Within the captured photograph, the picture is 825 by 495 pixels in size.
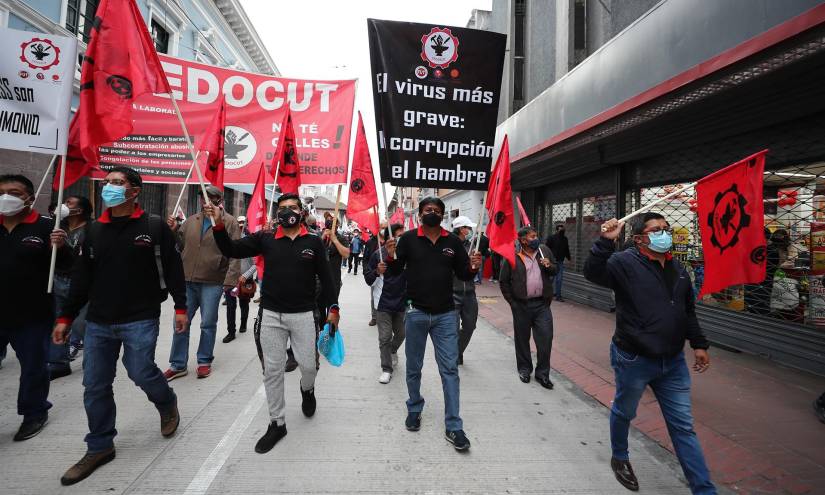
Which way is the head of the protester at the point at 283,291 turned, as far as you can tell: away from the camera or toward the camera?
toward the camera

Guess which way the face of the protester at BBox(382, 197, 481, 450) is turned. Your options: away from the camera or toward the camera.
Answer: toward the camera

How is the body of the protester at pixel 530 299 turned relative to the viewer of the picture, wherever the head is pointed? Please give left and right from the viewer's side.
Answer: facing the viewer

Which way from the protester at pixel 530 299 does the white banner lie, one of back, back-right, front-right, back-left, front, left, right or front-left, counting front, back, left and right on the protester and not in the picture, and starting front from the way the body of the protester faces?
front-right

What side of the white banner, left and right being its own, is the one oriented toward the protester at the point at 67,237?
back

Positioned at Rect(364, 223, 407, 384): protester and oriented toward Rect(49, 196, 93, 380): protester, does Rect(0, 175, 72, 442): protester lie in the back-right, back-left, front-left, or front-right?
front-left

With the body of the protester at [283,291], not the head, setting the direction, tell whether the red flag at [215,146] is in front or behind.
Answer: behind

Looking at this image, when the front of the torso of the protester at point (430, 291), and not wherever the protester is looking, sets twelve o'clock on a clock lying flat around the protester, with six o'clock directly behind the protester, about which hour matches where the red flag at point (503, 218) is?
The red flag is roughly at 8 o'clock from the protester.

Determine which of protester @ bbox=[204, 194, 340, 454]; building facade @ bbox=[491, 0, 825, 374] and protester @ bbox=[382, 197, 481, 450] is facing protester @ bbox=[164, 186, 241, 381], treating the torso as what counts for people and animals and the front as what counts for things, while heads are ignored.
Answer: the building facade

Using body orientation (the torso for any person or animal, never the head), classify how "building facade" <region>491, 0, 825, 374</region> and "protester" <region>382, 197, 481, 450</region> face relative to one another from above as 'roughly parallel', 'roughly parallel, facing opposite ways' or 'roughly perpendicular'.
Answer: roughly perpendicular

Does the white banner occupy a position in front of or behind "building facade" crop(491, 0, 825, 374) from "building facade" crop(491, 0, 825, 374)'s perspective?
in front

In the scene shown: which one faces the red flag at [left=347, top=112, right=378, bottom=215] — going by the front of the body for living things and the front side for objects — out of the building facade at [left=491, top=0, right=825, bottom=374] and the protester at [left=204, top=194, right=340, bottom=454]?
the building facade

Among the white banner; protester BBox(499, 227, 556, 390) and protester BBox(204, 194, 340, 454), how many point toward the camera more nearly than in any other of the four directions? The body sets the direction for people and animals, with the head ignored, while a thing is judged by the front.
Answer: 3

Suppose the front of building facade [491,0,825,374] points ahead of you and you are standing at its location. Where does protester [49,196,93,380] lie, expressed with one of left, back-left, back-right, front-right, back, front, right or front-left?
front
